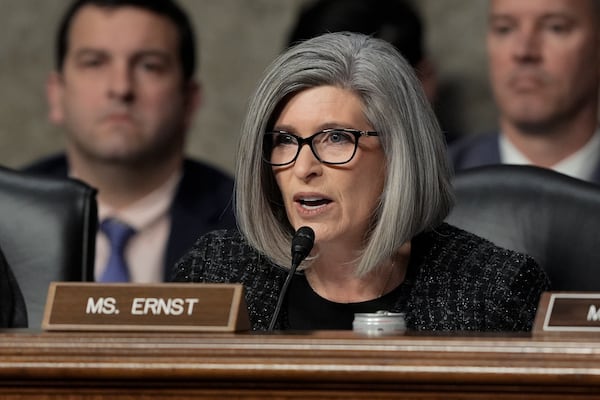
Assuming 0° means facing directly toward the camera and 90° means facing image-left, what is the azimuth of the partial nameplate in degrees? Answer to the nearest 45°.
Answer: approximately 0°

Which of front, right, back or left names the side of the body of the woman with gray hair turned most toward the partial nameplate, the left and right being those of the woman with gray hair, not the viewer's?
left

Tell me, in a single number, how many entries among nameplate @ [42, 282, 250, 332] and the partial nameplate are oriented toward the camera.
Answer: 2

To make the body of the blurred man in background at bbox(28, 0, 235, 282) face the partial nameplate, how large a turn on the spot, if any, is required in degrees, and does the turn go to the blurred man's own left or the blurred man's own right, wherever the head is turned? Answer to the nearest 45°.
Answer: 0° — they already face it
